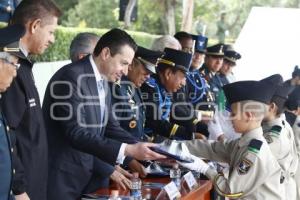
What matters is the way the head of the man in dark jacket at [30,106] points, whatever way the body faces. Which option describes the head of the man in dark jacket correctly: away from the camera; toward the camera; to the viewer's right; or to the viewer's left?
to the viewer's right

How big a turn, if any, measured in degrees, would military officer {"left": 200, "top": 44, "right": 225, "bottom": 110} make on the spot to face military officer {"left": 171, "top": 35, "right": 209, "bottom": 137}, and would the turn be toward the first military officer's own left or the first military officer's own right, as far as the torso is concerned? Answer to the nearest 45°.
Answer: approximately 45° to the first military officer's own right

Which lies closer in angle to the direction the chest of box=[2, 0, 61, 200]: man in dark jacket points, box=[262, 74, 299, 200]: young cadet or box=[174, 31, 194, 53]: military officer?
the young cadet

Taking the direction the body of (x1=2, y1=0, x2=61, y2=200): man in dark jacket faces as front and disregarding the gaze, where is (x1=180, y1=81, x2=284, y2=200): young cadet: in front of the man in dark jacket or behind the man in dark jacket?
in front

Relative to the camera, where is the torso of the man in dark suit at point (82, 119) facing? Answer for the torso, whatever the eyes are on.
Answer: to the viewer's right

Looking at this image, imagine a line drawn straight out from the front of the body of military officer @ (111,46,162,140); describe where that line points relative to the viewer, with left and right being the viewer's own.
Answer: facing the viewer and to the right of the viewer

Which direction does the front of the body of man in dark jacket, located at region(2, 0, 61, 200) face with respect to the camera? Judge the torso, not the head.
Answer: to the viewer's right

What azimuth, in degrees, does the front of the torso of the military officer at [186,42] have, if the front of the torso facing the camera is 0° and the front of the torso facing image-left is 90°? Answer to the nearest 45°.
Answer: approximately 315°

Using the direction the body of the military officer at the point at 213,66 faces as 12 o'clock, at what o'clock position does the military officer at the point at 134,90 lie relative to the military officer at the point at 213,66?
the military officer at the point at 134,90 is roughly at 2 o'clock from the military officer at the point at 213,66.
